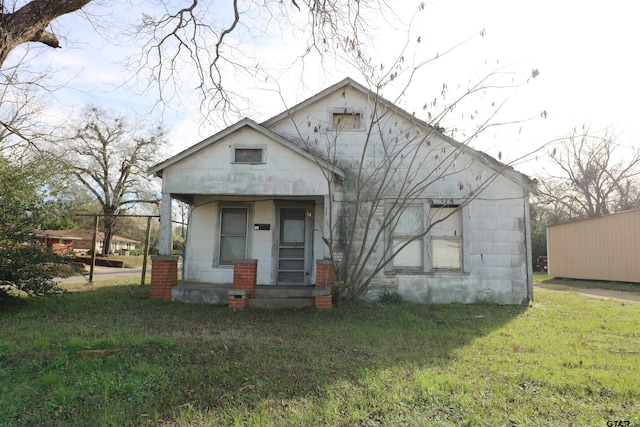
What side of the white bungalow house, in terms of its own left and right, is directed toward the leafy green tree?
right

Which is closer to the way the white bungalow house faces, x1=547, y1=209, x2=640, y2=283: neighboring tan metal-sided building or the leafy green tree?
the leafy green tree

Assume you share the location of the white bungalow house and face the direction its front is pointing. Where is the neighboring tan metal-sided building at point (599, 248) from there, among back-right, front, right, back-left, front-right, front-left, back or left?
back-left

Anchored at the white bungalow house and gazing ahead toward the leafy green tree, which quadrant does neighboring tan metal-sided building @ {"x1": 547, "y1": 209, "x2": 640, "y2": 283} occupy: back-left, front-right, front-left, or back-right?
back-right

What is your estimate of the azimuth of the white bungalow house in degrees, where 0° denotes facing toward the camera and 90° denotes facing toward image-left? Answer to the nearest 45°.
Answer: approximately 0°
